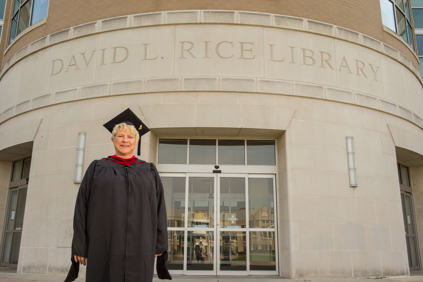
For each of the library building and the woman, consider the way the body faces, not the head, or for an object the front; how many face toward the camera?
2

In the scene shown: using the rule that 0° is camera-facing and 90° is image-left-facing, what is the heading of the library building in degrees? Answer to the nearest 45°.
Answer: approximately 0°

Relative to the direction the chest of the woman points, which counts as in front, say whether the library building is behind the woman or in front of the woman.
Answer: behind

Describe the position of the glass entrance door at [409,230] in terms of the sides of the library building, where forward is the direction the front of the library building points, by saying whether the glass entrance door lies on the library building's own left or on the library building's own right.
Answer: on the library building's own left

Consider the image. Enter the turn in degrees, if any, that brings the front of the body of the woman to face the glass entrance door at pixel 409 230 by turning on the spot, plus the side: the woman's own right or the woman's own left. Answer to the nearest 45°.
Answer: approximately 135° to the woman's own left
